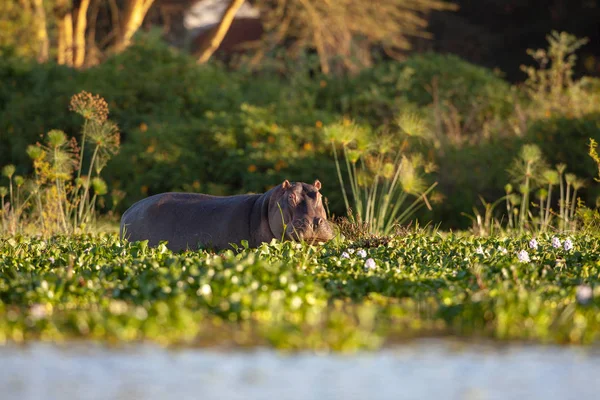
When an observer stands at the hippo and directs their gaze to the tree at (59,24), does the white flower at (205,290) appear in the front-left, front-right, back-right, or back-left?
back-left

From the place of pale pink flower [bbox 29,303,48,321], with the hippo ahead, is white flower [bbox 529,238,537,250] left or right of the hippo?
right

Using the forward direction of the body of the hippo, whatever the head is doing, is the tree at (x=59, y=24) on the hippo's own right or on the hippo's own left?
on the hippo's own left

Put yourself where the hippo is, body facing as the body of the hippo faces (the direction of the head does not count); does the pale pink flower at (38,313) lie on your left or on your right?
on your right

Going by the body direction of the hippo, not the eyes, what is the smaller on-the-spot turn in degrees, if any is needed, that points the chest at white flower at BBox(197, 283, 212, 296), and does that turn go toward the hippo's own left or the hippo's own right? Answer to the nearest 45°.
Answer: approximately 90° to the hippo's own right

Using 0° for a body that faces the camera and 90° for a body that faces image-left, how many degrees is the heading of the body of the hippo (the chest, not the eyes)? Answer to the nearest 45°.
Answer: approximately 270°

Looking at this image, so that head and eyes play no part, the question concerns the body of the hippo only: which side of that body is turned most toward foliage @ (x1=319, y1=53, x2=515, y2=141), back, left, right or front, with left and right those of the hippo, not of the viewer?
left

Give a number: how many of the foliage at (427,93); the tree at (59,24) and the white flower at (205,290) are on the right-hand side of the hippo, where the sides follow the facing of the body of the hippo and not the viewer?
1

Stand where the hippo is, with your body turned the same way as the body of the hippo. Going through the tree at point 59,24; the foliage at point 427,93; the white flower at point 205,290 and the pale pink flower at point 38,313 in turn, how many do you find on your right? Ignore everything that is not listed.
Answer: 2

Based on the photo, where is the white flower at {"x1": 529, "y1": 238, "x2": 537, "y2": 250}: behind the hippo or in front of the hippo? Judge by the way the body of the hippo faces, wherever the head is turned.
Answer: in front

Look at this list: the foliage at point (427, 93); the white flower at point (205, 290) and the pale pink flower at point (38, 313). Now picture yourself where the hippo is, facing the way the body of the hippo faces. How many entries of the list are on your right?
2
